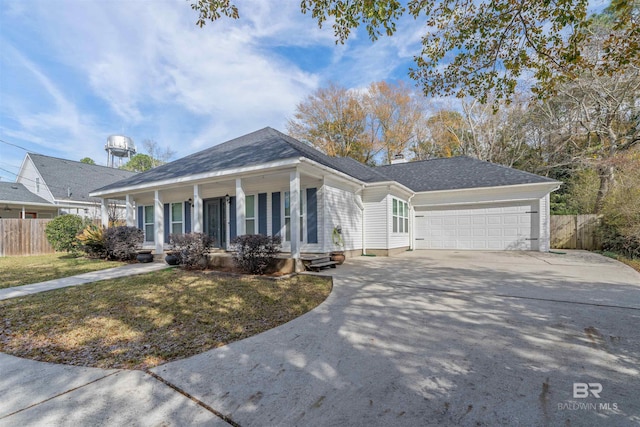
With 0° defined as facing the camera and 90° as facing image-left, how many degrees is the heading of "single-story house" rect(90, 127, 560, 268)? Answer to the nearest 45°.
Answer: approximately 45°

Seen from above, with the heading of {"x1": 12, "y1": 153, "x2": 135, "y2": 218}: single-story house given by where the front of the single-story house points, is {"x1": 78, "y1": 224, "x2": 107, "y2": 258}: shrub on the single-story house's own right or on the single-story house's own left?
on the single-story house's own left

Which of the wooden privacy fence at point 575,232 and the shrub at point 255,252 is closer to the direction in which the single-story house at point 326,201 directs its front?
the shrub

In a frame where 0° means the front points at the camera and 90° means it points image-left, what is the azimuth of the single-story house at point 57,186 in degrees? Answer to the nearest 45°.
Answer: approximately 45°

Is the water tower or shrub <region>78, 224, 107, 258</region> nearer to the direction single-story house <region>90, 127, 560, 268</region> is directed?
the shrub

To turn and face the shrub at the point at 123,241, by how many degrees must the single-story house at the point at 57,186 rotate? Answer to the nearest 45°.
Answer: approximately 45° to its left

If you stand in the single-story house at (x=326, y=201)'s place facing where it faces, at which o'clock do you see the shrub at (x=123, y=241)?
The shrub is roughly at 1 o'clock from the single-story house.
